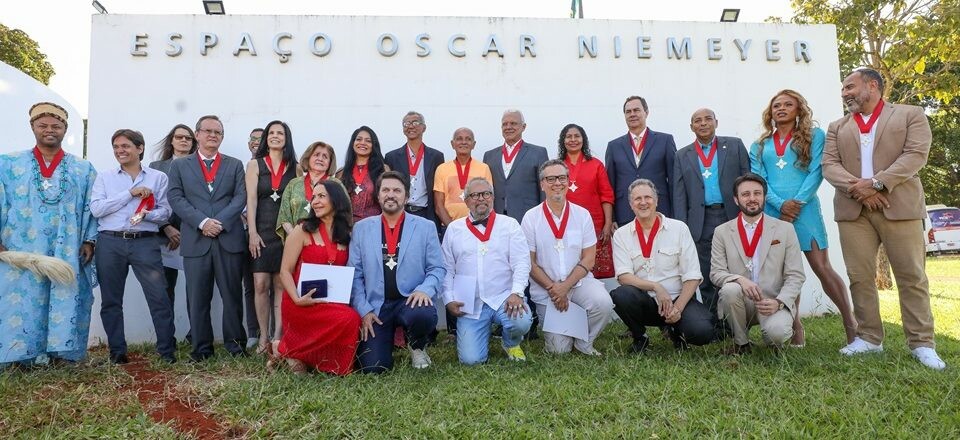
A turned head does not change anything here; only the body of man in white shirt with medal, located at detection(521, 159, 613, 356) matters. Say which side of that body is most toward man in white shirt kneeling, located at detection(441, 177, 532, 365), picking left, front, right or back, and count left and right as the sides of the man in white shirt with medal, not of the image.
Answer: right

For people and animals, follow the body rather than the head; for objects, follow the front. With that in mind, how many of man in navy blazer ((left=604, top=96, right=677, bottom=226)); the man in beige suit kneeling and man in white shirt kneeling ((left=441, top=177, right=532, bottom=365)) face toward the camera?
3

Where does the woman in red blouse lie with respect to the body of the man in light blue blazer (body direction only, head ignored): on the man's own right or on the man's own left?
on the man's own left

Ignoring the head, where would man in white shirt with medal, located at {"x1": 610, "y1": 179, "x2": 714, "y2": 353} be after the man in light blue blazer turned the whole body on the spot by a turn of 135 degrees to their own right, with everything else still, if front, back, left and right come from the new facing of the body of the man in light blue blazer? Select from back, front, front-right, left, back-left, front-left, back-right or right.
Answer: back-right

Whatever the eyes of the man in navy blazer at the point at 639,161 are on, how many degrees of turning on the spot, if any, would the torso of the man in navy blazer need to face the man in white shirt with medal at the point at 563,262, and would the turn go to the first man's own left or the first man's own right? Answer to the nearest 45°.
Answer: approximately 45° to the first man's own right

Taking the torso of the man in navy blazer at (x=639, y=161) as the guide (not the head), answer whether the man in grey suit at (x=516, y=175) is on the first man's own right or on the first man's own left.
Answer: on the first man's own right
